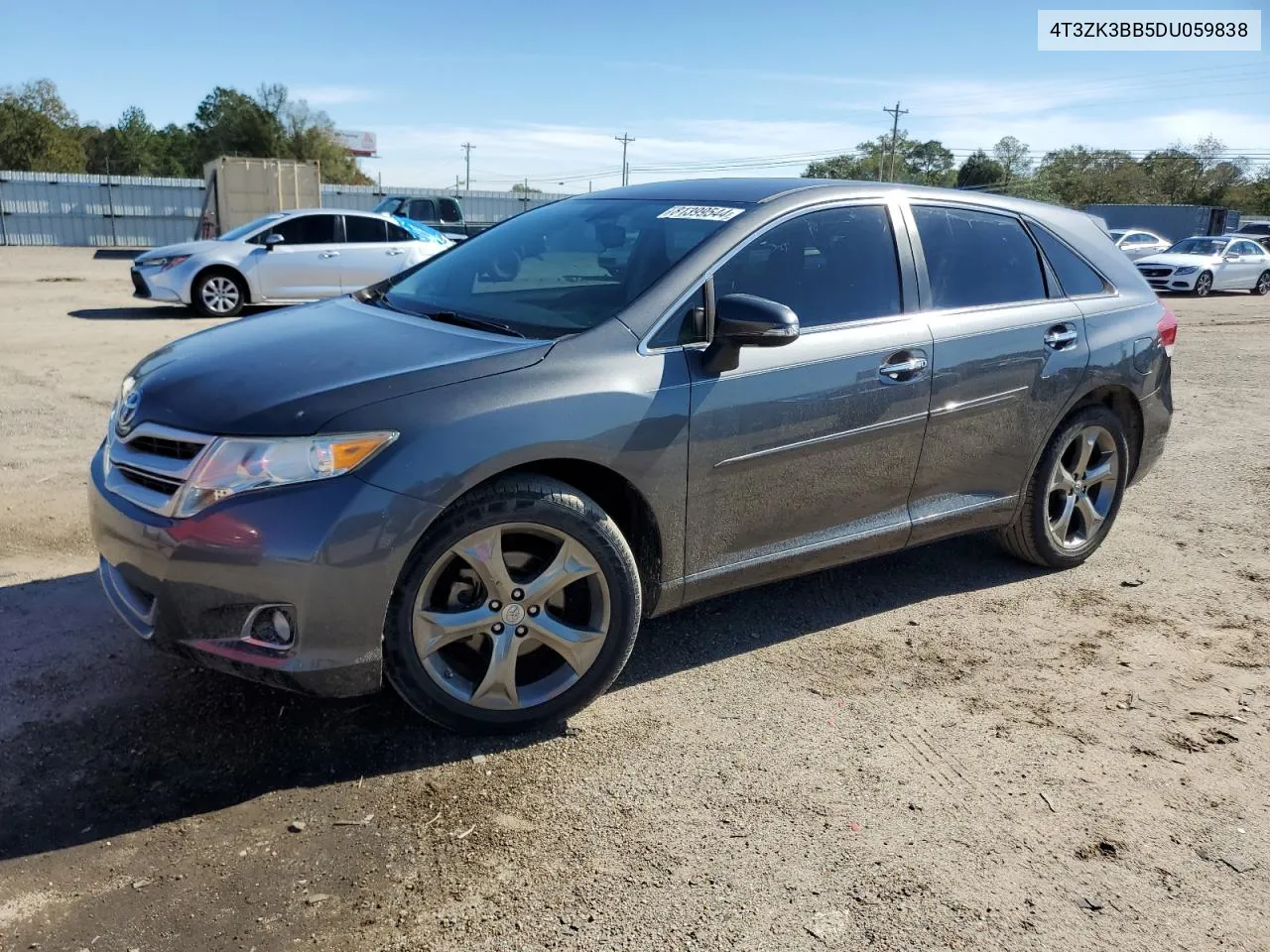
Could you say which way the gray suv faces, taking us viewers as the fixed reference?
facing the viewer and to the left of the viewer

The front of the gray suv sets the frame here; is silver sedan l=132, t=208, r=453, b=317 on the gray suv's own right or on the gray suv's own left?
on the gray suv's own right

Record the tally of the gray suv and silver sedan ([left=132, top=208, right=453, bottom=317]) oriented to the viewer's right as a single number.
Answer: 0

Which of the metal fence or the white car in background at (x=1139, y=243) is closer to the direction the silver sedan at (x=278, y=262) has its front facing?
the metal fence

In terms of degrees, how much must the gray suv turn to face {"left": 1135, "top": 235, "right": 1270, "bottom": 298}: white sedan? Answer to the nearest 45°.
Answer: approximately 180°

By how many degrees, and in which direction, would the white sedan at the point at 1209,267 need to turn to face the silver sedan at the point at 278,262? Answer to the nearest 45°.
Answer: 0° — it already faces it

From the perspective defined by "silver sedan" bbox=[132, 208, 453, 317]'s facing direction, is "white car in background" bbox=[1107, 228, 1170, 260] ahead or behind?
behind

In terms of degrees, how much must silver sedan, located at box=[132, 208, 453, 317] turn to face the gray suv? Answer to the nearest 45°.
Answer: approximately 90° to its left

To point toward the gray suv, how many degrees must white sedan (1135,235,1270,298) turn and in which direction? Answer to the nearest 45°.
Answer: approximately 45° to its left

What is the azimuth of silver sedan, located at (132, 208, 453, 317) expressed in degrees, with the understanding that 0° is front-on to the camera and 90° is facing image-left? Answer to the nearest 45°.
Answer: approximately 90°
